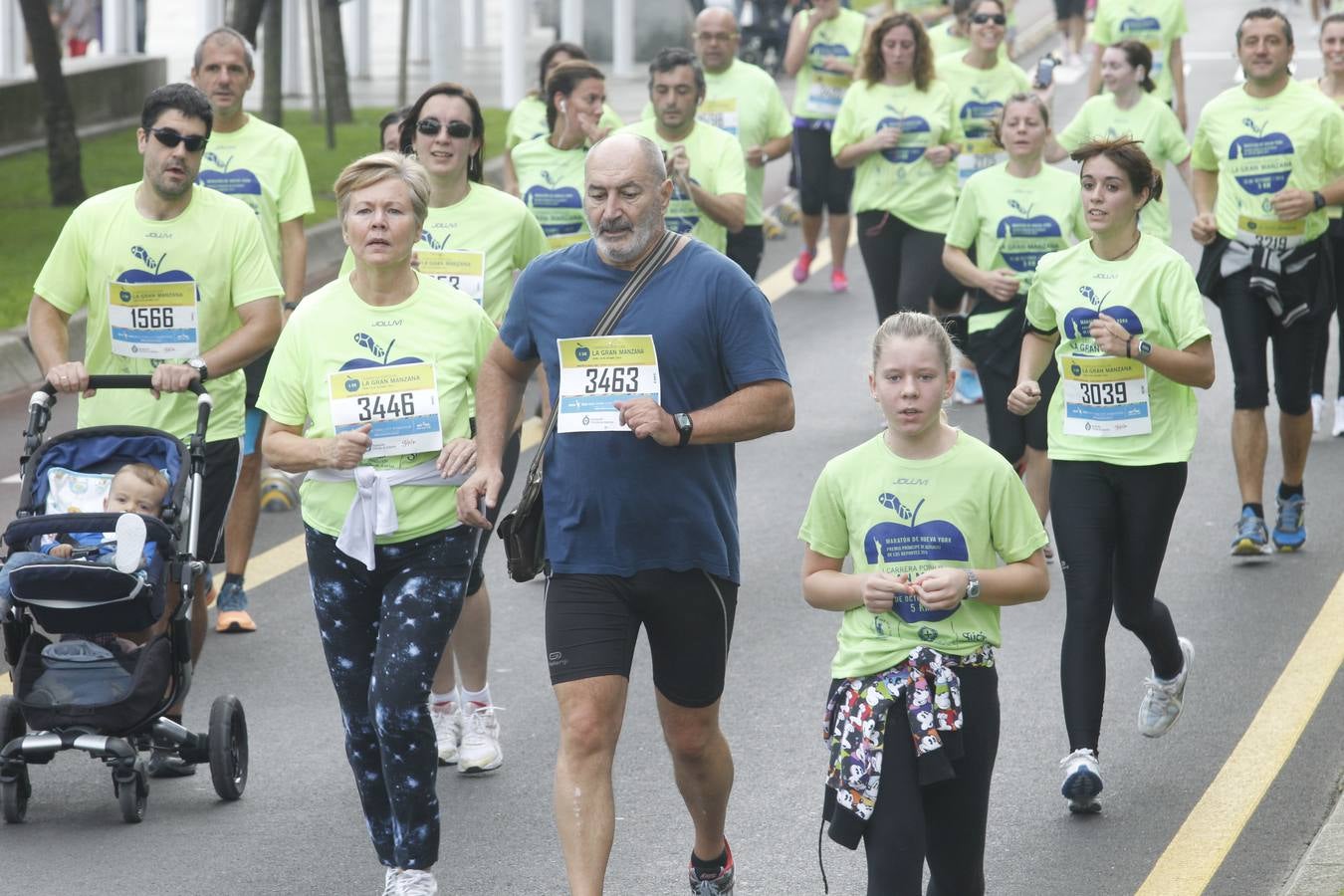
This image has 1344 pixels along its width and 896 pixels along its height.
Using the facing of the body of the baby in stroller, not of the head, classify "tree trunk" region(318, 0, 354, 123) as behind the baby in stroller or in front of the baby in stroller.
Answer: behind

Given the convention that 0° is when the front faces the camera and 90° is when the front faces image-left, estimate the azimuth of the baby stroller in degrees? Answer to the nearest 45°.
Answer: approximately 0°

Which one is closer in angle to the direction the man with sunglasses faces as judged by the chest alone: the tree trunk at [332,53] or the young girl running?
the young girl running

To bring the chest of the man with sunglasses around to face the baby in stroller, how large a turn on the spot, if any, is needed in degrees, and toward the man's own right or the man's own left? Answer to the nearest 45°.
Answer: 0° — they already face them

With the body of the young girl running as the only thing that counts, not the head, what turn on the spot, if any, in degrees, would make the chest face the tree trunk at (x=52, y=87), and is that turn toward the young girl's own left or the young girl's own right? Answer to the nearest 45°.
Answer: approximately 135° to the young girl's own right

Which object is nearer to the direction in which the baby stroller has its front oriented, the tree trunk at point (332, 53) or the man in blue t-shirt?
the man in blue t-shirt

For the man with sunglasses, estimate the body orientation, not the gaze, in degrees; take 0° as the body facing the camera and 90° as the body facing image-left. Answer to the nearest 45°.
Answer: approximately 0°

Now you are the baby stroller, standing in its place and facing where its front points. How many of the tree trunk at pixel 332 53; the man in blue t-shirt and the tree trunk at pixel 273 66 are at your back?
2

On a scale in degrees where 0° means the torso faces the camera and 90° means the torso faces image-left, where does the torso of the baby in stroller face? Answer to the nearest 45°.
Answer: approximately 45°

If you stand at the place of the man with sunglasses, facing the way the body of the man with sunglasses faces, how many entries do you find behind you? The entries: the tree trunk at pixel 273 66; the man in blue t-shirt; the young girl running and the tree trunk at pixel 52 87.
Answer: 2

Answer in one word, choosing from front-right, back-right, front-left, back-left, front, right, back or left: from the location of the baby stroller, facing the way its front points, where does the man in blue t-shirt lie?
front-left

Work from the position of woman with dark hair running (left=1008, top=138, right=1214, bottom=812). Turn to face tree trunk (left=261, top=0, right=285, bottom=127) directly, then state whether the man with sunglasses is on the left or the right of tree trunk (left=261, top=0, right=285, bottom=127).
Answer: left

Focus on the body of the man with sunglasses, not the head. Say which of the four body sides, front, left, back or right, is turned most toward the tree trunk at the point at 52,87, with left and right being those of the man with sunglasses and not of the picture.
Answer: back
